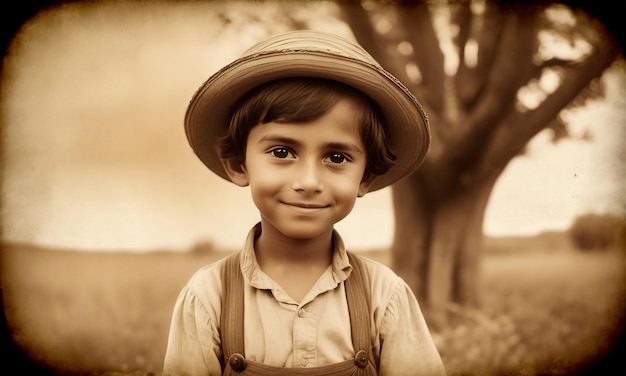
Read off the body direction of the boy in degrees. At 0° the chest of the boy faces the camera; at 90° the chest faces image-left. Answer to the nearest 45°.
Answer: approximately 0°

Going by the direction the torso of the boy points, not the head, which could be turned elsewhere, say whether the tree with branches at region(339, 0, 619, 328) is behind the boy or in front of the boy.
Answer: behind

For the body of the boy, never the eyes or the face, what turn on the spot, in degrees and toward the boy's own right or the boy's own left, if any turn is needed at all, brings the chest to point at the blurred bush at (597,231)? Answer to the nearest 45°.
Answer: approximately 135° to the boy's own left
